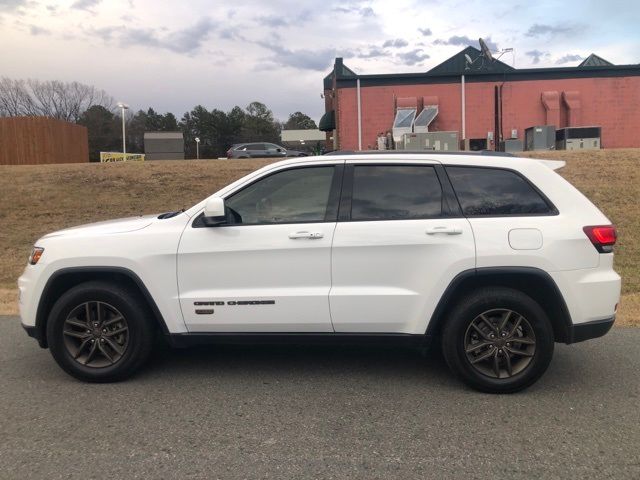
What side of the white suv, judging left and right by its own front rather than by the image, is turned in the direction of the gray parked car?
right

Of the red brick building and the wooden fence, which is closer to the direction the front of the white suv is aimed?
the wooden fence

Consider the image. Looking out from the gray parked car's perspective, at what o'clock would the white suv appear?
The white suv is roughly at 3 o'clock from the gray parked car.

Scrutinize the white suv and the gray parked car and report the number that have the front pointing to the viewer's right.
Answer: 1

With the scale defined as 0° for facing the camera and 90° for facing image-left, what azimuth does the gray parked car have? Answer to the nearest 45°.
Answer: approximately 270°

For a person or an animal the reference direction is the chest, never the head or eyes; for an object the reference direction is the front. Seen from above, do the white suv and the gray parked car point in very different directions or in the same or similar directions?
very different directions

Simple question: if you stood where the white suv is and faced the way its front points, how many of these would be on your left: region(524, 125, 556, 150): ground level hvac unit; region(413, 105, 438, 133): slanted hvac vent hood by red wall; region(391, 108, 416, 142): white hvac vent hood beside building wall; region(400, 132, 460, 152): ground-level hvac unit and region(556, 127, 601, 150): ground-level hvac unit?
0

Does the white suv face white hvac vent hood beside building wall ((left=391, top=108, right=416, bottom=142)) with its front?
no

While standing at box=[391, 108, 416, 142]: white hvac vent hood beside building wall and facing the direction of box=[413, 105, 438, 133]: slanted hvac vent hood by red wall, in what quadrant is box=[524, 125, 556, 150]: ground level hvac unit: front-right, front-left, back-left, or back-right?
front-right

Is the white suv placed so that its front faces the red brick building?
no

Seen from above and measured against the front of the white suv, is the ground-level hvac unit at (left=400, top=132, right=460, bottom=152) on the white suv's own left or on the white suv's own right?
on the white suv's own right

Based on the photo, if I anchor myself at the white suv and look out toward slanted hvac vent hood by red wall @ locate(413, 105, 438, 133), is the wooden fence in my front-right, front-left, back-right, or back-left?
front-left

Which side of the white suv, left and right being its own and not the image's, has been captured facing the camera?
left
